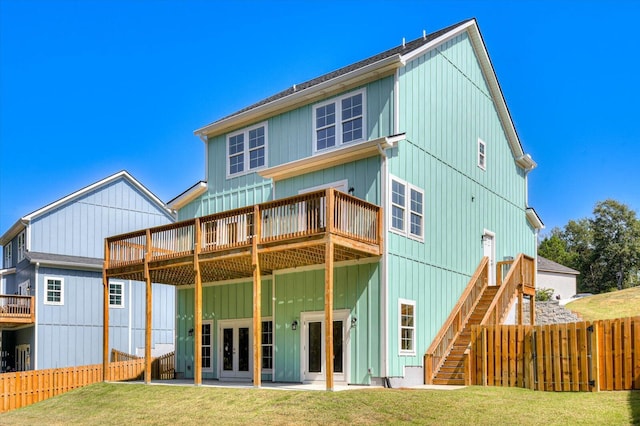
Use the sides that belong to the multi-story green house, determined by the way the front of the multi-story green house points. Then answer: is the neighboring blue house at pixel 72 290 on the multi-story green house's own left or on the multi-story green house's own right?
on the multi-story green house's own left

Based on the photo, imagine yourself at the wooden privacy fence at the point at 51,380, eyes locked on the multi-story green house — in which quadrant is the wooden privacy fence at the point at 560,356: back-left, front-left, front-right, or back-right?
front-right

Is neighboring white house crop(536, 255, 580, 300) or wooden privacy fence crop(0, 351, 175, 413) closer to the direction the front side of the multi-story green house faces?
the neighboring white house

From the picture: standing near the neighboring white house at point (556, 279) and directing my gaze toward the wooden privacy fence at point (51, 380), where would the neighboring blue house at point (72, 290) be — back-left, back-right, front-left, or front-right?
front-right

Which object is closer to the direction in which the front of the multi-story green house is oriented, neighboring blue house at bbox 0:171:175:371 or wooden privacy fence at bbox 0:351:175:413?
the neighboring blue house

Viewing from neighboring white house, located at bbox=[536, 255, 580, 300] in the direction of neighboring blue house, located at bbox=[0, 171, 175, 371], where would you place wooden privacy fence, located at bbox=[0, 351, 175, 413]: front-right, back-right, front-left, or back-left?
front-left

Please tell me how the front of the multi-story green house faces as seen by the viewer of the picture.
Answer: facing away from the viewer and to the right of the viewer

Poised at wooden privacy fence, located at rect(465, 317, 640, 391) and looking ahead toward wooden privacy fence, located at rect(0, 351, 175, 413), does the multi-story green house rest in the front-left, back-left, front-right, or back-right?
front-right
